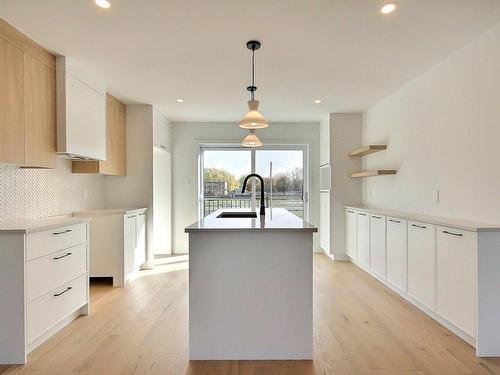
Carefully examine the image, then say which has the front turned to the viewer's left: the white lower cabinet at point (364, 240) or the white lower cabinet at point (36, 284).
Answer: the white lower cabinet at point (364, 240)

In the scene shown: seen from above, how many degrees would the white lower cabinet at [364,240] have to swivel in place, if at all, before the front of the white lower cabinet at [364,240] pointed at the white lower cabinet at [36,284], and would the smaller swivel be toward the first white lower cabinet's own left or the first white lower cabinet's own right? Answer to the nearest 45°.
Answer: approximately 45° to the first white lower cabinet's own left

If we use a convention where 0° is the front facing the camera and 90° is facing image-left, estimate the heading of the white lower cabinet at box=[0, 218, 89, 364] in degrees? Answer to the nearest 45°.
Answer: approximately 315°

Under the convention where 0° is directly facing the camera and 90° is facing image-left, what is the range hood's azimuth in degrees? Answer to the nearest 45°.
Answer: approximately 315°

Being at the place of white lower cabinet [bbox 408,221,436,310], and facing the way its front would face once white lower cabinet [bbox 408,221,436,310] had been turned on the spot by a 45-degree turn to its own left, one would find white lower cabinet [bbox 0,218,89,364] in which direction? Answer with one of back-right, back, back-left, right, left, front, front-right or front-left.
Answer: front-right

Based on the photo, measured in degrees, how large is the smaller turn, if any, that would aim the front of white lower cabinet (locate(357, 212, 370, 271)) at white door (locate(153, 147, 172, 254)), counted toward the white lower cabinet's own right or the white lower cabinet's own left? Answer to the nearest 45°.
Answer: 0° — it already faces it

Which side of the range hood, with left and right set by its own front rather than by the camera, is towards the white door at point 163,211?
left

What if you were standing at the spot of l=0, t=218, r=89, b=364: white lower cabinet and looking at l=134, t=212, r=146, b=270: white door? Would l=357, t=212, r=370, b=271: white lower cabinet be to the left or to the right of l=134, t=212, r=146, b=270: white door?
right

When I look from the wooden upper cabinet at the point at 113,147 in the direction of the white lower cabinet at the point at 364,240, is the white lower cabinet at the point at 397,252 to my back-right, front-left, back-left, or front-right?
front-right

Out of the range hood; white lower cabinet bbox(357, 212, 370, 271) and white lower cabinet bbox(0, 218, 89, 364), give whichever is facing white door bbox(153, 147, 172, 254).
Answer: white lower cabinet bbox(357, 212, 370, 271)

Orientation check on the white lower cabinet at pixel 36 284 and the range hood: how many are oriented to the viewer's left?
0

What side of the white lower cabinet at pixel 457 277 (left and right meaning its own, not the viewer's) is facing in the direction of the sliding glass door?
right

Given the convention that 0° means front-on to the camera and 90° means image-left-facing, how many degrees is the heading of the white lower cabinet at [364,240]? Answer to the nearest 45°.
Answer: approximately 90°

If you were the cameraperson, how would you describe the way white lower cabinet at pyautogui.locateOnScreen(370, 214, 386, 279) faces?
facing the viewer and to the left of the viewer

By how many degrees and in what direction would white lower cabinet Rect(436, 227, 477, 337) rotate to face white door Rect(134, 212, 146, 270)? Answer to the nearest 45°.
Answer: approximately 45° to its right
